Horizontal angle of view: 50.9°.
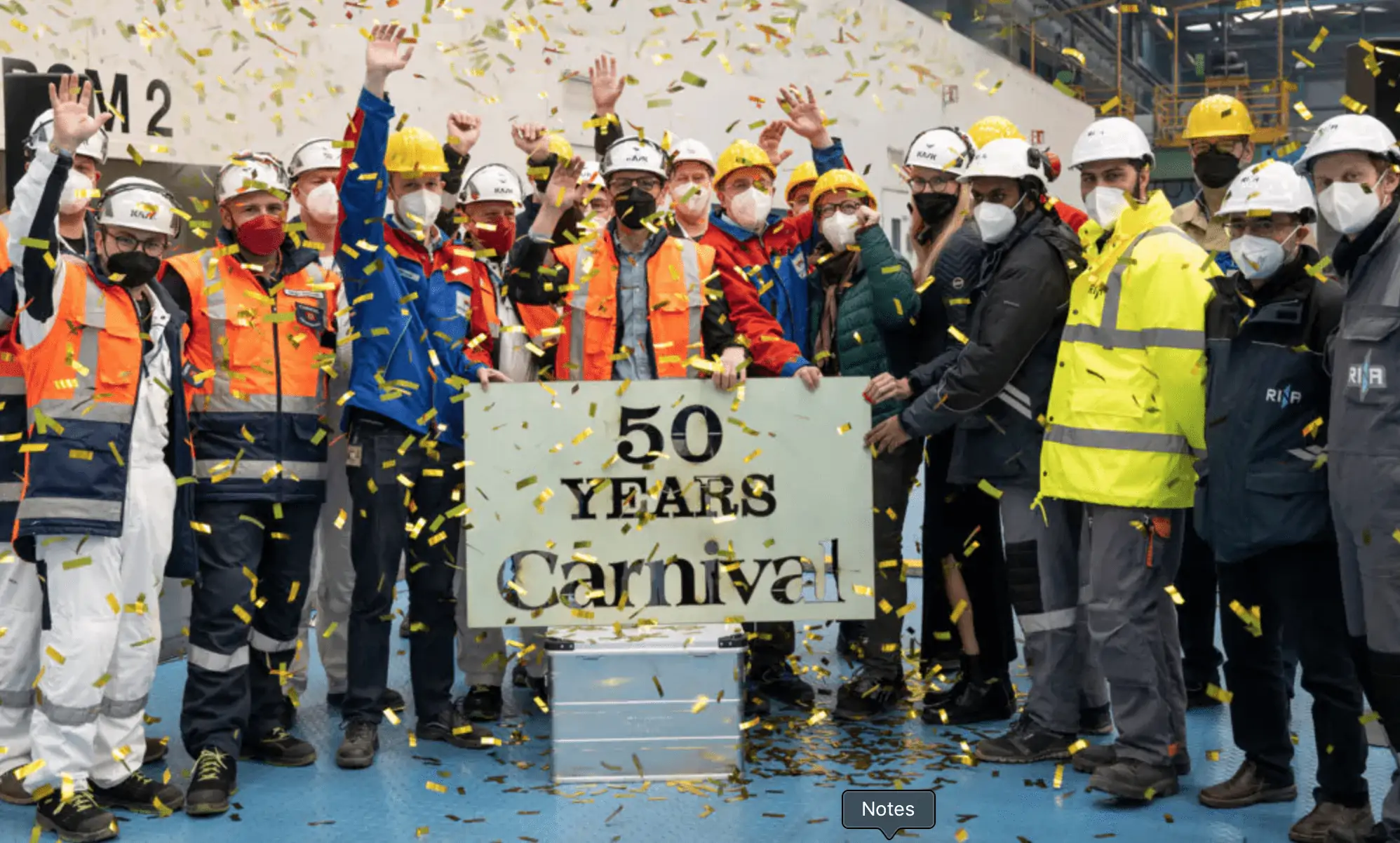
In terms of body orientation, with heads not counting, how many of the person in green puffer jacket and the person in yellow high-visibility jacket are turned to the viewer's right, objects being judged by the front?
0

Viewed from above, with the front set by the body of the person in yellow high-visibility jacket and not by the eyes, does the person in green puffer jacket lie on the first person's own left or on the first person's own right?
on the first person's own right

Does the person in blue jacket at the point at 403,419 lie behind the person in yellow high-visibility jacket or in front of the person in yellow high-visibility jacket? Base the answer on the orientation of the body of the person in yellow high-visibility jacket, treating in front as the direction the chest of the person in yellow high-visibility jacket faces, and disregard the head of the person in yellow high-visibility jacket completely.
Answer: in front

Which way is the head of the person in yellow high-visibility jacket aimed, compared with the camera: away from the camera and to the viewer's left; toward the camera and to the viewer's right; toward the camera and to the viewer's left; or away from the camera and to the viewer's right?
toward the camera and to the viewer's left

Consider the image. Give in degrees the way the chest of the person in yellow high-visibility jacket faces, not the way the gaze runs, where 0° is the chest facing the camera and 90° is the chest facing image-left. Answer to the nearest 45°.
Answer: approximately 45°

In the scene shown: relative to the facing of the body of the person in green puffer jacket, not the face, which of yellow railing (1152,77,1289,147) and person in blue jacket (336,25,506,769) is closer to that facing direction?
the person in blue jacket

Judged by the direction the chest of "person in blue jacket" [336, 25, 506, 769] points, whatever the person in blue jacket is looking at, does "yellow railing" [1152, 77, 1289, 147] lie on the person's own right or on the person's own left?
on the person's own left

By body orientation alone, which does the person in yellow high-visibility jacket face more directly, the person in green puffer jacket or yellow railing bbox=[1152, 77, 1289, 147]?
the person in green puffer jacket

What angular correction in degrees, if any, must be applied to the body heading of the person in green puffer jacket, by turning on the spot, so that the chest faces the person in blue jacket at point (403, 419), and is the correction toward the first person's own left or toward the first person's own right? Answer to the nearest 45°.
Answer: approximately 45° to the first person's own right

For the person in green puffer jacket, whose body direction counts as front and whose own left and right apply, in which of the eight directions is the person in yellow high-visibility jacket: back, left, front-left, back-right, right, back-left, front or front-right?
left

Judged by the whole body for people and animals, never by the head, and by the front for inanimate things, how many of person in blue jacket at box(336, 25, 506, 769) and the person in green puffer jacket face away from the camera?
0
